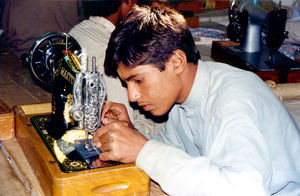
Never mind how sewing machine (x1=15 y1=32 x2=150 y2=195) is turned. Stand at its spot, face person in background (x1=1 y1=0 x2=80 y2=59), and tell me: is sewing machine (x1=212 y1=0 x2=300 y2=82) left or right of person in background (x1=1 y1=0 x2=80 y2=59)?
right

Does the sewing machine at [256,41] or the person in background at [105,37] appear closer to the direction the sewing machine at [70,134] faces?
the sewing machine

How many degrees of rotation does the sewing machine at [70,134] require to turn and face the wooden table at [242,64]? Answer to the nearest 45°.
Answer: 0° — it already faces it

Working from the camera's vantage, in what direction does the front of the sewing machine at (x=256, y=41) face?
facing away from the viewer and to the right of the viewer

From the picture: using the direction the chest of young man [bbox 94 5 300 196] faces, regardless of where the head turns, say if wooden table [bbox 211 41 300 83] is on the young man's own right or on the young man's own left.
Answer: on the young man's own right

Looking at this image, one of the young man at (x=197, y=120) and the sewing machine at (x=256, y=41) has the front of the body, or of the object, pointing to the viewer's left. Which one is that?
the young man

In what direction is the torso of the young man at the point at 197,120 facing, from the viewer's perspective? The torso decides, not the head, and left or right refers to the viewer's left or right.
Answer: facing to the left of the viewer

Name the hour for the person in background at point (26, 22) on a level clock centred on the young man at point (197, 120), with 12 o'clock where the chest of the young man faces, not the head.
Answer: The person in background is roughly at 2 o'clock from the young man.

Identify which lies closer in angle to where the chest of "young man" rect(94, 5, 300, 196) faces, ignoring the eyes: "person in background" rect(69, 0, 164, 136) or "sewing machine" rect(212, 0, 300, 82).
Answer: the person in background

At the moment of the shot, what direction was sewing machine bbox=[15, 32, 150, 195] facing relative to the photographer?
facing away from the viewer and to the right of the viewer
